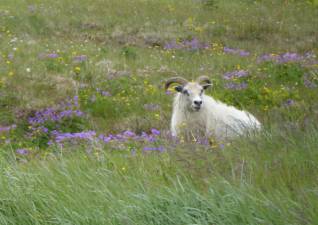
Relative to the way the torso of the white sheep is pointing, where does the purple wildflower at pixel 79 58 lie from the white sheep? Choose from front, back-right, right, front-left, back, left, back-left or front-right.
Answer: right

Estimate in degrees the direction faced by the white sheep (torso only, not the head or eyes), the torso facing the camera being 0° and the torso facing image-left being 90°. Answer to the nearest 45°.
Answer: approximately 45°

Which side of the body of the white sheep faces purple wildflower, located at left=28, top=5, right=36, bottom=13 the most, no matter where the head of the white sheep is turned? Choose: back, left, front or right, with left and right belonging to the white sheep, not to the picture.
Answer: right

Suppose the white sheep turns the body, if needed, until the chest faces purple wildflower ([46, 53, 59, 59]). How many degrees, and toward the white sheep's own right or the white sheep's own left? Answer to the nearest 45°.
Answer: approximately 90° to the white sheep's own right

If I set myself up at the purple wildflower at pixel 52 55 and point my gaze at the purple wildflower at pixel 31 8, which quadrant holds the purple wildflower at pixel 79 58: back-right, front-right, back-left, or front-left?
back-right
